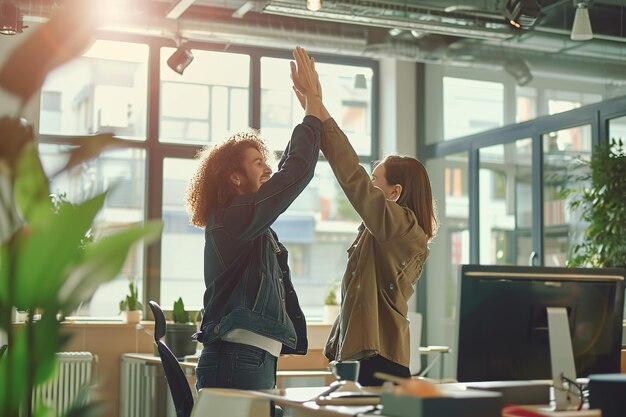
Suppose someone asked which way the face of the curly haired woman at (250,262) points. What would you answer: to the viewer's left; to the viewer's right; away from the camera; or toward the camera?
to the viewer's right

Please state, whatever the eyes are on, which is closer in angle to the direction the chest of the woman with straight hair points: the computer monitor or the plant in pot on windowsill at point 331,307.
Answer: the plant in pot on windowsill

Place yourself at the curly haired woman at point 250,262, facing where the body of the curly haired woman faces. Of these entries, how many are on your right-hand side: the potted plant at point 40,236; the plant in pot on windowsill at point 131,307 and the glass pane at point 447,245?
1

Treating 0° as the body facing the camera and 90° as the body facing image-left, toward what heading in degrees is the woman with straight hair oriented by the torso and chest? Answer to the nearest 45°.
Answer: approximately 90°

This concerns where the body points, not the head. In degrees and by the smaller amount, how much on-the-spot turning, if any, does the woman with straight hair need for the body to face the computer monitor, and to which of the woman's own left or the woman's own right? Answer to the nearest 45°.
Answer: approximately 135° to the woman's own left

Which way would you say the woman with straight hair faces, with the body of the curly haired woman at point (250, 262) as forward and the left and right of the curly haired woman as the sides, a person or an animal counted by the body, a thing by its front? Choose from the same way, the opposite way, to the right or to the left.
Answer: the opposite way

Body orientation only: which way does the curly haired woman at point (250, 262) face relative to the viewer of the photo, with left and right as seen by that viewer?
facing to the right of the viewer

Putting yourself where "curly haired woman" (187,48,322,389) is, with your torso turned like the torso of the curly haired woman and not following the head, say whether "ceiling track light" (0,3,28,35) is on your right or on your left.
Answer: on your left

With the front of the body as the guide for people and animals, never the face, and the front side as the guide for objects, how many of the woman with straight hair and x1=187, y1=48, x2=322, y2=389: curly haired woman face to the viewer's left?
1

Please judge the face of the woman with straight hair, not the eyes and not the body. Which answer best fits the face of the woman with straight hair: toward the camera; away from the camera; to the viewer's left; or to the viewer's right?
to the viewer's left

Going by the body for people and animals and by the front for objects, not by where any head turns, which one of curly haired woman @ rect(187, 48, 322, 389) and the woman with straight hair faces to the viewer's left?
the woman with straight hair
